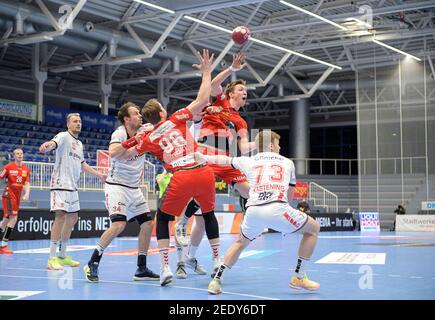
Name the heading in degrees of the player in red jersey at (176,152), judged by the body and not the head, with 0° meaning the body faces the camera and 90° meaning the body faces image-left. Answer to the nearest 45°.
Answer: approximately 180°

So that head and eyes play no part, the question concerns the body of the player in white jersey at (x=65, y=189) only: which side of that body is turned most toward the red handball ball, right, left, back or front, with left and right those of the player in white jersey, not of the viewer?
front

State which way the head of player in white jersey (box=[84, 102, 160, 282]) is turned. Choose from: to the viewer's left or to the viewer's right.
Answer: to the viewer's right

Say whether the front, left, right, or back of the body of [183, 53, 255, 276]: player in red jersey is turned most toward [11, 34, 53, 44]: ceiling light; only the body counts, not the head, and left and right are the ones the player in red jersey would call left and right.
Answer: back

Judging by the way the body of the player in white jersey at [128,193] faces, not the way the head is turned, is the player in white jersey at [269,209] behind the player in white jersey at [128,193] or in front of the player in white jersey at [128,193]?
in front

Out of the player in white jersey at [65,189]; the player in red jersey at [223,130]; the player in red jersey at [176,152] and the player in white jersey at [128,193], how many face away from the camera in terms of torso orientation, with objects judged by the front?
1

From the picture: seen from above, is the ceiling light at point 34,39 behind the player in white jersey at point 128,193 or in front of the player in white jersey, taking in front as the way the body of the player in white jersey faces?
behind

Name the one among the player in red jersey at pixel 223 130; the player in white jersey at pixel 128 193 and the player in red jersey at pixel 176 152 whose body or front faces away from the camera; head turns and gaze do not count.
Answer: the player in red jersey at pixel 176 152

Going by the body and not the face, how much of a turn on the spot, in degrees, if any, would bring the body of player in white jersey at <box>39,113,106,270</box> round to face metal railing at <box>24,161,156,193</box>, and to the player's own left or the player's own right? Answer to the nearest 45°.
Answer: approximately 135° to the player's own left

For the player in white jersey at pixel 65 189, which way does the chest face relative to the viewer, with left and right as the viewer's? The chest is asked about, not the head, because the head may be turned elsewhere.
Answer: facing the viewer and to the right of the viewer

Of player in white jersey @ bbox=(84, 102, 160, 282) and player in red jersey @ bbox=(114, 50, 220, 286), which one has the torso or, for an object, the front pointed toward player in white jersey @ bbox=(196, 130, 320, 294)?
player in white jersey @ bbox=(84, 102, 160, 282)
